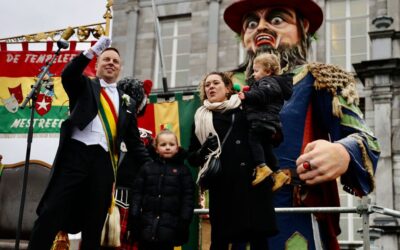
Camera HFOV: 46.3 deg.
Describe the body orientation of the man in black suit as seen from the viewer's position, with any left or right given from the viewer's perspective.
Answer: facing the viewer and to the right of the viewer

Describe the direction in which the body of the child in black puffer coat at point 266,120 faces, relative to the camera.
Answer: to the viewer's left

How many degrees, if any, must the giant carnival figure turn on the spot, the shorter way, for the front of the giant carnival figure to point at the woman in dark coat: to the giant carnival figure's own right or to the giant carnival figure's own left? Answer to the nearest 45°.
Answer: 0° — it already faces them

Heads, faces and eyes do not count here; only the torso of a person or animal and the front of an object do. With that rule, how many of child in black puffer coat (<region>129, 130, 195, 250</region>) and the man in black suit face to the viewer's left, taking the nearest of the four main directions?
0

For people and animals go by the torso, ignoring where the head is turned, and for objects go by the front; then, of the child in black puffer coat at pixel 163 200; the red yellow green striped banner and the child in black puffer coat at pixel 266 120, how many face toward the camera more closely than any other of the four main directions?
2

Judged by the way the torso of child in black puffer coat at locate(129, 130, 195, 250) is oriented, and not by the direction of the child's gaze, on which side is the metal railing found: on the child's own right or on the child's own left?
on the child's own left

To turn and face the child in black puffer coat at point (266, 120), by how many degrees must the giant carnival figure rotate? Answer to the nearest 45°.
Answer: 0° — it already faces them

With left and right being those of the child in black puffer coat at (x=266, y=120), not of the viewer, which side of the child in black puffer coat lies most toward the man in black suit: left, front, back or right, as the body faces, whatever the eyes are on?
front
